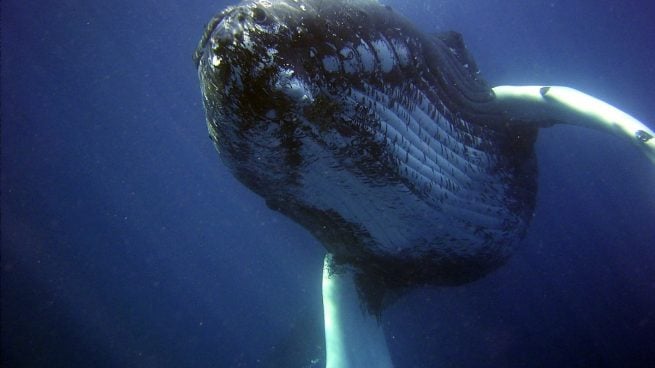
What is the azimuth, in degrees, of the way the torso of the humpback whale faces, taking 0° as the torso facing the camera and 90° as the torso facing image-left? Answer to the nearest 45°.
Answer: approximately 45°
